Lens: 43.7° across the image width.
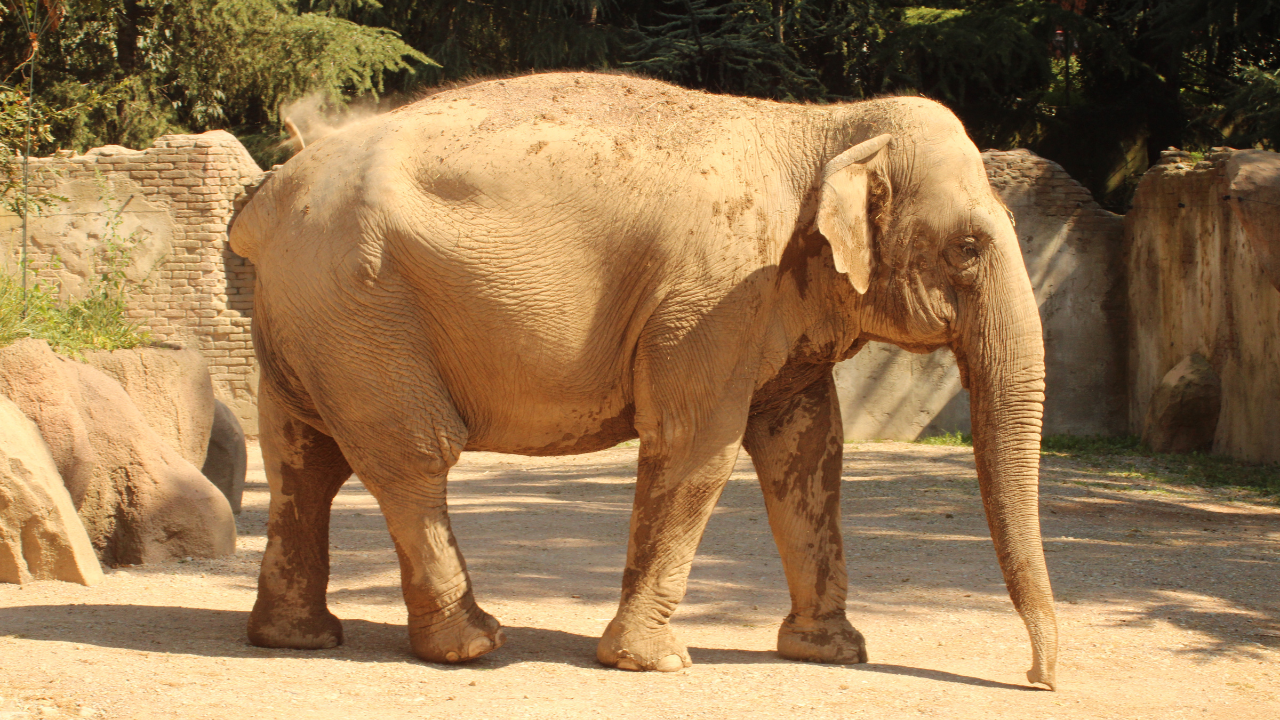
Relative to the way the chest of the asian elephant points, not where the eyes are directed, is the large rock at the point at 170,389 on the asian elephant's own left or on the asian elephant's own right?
on the asian elephant's own left

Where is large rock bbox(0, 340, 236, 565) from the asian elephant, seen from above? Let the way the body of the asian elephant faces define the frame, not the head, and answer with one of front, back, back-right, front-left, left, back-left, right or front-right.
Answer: back-left

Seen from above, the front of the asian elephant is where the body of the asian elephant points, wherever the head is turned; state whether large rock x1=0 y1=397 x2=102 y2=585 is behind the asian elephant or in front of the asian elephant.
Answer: behind

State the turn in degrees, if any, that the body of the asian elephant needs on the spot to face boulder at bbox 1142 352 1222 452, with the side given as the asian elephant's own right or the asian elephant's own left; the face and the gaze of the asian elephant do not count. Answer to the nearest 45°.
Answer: approximately 45° to the asian elephant's own left

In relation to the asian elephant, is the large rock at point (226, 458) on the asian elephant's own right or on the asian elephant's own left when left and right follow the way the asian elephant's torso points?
on the asian elephant's own left

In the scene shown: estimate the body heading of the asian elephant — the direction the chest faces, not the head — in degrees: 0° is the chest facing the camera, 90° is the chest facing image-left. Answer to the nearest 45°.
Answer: approximately 270°
